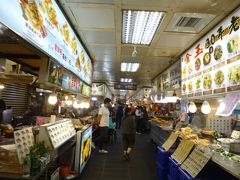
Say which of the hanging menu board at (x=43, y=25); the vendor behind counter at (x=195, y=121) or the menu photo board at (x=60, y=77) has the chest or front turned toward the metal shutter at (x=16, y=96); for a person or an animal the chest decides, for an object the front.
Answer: the vendor behind counter

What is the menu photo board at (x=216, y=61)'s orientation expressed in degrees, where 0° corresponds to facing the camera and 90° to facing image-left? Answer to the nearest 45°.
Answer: approximately 45°

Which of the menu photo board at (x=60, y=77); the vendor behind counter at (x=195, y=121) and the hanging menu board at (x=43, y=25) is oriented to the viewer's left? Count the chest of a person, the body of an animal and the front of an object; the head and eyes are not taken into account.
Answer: the vendor behind counter

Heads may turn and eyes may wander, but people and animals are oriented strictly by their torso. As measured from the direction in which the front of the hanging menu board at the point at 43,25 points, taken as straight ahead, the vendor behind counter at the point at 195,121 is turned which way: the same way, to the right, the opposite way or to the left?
the opposite way

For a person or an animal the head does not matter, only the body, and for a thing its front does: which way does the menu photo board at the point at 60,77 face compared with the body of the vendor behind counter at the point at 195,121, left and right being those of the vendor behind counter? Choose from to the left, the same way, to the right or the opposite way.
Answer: the opposite way

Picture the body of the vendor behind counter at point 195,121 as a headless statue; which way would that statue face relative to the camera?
to the viewer's left

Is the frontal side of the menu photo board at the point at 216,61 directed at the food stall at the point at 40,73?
yes

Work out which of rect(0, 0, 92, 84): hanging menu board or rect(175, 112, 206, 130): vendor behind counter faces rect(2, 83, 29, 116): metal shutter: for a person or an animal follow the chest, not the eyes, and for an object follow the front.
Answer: the vendor behind counter

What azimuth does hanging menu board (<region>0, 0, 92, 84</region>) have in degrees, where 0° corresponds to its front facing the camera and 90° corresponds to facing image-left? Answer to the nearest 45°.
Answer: approximately 315°

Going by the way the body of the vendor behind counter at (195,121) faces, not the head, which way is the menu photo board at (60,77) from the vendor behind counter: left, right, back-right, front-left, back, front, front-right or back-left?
front-left

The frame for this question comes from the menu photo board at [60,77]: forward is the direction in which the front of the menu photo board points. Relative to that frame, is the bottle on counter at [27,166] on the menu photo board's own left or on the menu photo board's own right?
on the menu photo board's own right

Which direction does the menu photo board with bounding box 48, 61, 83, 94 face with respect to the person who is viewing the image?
facing the viewer and to the right of the viewer

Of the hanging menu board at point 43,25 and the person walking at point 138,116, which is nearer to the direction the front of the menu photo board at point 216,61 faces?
the hanging menu board

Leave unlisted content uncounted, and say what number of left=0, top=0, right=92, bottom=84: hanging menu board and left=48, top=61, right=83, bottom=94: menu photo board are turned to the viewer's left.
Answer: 0

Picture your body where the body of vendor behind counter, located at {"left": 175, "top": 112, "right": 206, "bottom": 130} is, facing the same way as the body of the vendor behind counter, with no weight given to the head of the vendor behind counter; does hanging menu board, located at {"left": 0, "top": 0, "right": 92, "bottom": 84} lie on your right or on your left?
on your left

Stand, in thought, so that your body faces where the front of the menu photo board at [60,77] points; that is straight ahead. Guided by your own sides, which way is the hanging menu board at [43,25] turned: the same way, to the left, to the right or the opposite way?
the same way
